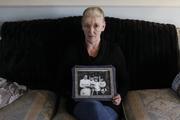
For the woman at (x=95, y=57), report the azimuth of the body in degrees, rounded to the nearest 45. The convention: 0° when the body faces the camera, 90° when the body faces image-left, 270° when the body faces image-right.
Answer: approximately 0°

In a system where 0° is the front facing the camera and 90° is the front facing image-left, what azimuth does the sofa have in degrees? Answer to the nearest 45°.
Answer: approximately 0°

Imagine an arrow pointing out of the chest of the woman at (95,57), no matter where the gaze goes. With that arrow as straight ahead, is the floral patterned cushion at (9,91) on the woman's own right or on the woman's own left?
on the woman's own right
